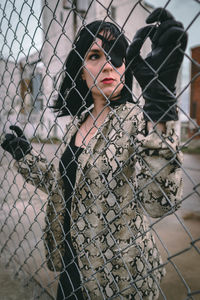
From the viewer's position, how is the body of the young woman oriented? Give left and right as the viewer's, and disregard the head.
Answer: facing the viewer and to the left of the viewer
